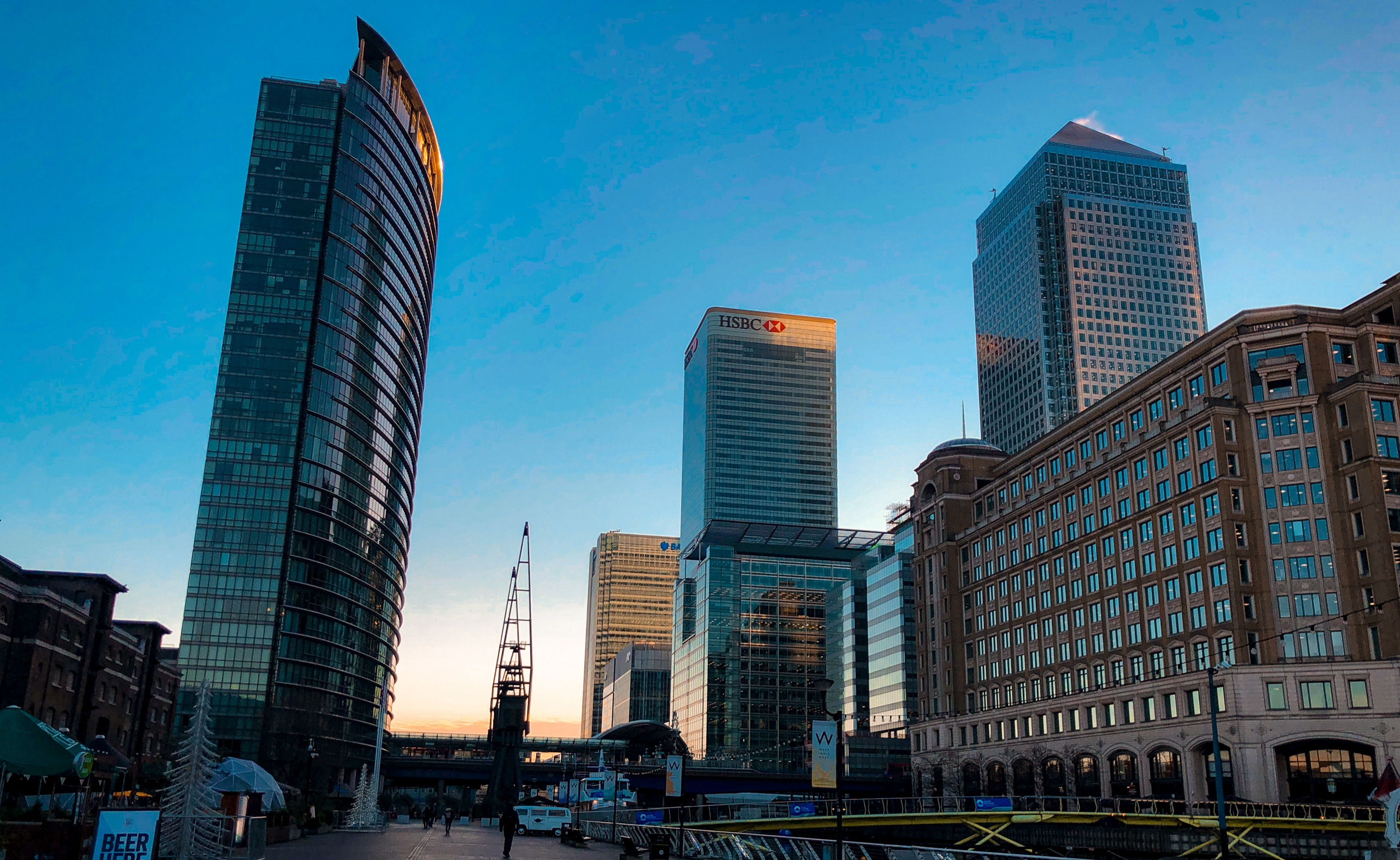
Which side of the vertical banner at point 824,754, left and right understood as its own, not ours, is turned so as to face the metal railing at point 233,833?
right

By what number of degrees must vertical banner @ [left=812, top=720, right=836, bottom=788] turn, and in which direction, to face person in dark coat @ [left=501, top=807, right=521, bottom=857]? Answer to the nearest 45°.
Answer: approximately 135° to its right

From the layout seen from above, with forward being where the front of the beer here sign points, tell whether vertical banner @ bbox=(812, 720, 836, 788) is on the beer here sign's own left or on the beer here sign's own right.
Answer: on the beer here sign's own left

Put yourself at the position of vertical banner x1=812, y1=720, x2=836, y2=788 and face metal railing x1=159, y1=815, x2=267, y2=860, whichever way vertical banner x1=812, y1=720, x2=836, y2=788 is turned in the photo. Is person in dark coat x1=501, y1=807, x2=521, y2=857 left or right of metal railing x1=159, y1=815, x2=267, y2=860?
right

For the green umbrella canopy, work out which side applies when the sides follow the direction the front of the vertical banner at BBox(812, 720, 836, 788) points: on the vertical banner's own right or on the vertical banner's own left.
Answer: on the vertical banner's own right

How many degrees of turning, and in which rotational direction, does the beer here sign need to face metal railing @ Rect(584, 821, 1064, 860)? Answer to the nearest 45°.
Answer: approximately 135° to its left

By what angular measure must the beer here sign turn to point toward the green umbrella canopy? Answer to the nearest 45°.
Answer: approximately 135° to its right

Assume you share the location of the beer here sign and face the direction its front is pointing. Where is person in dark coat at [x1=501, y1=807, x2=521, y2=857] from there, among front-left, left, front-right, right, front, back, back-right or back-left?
back-left

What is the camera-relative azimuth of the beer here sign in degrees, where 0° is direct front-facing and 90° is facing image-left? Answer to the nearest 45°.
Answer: approximately 0°
